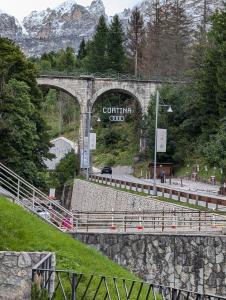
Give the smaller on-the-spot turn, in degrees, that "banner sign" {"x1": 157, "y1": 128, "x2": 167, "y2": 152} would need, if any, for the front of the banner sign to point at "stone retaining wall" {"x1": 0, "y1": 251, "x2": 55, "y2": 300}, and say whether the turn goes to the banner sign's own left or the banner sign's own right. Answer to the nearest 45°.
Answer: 0° — it already faces it

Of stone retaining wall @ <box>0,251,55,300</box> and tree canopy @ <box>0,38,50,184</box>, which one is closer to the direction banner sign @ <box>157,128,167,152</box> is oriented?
the stone retaining wall

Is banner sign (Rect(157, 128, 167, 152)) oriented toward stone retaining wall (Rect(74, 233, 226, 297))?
yes

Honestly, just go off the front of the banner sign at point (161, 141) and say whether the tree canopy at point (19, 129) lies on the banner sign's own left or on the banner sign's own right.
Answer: on the banner sign's own right

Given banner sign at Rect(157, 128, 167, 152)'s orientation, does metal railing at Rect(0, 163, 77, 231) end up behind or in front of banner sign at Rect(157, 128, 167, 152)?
in front

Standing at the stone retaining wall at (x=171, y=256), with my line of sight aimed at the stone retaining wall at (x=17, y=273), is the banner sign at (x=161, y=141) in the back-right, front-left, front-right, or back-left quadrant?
back-right

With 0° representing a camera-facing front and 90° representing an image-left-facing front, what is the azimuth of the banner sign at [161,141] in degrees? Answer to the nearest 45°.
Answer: approximately 0°
